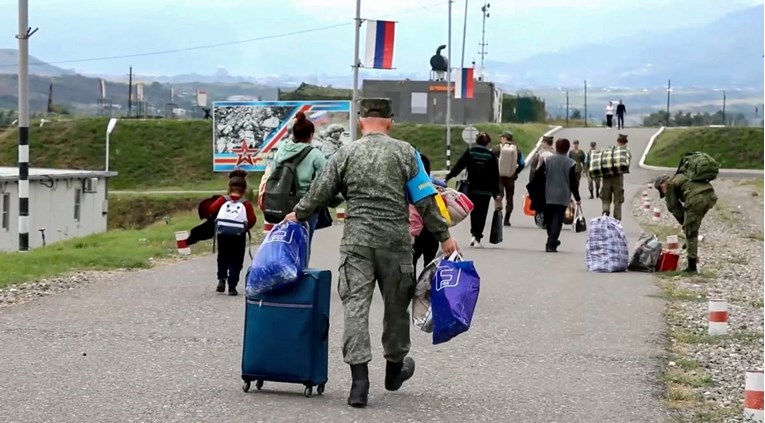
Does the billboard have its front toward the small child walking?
yes

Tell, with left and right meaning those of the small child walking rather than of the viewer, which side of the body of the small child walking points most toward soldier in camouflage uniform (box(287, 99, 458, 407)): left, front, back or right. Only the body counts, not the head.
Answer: back

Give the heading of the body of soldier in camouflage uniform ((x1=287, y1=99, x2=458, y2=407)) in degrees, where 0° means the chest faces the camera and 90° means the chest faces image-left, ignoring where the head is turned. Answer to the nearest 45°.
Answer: approximately 180°

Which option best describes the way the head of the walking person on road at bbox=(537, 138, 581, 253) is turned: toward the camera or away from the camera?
away from the camera

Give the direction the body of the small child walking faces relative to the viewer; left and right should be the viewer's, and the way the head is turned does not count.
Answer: facing away from the viewer

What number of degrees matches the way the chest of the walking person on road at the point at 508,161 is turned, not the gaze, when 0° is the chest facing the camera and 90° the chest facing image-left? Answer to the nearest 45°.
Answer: approximately 180°

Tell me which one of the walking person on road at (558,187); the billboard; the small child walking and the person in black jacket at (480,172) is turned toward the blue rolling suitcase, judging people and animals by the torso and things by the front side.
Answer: the billboard

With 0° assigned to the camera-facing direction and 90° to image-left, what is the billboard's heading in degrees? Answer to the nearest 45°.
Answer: approximately 0°

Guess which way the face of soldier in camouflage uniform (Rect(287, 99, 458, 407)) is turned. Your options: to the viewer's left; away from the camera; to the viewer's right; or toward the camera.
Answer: away from the camera

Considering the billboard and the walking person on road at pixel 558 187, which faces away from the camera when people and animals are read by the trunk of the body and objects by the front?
the walking person on road

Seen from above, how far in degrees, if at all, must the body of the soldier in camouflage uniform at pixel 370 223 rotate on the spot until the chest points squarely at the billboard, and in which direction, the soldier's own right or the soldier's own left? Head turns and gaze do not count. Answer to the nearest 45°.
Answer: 0° — they already face it

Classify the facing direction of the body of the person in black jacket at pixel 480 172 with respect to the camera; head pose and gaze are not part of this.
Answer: away from the camera

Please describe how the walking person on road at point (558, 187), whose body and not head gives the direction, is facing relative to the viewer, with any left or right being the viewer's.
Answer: facing away from the viewer

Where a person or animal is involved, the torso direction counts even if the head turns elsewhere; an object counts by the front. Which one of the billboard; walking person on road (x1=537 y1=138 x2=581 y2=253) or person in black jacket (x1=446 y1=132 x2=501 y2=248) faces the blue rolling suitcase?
the billboard
